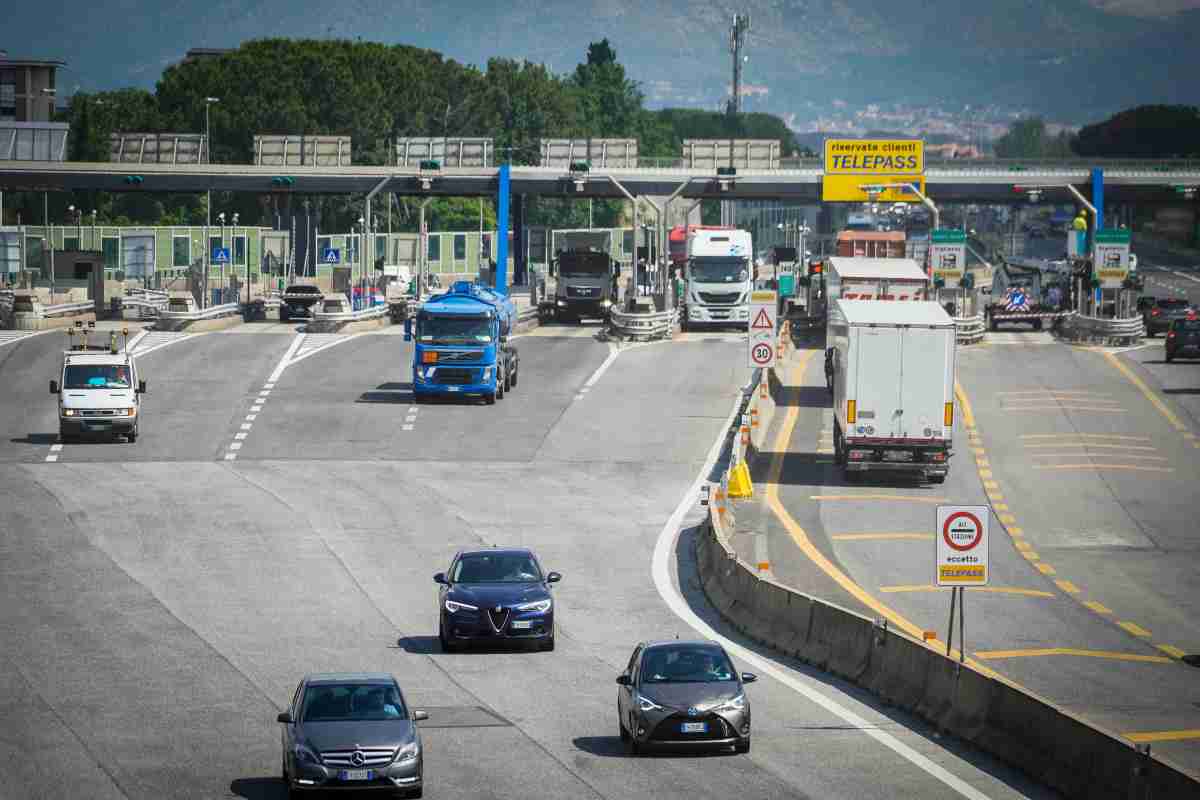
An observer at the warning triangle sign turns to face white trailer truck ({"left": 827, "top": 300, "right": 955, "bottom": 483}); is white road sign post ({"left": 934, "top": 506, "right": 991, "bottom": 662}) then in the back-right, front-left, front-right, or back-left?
front-right

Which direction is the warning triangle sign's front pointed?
toward the camera

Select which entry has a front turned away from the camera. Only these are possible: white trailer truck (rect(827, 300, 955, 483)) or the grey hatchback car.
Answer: the white trailer truck

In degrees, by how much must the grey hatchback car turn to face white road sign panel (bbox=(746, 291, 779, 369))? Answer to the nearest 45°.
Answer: approximately 180°

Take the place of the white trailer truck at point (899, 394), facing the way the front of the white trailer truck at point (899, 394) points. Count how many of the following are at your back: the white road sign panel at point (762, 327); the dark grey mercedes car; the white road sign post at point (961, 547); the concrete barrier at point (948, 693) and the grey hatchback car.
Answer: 4

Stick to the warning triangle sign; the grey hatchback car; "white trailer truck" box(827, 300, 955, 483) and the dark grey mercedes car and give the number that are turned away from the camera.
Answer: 1

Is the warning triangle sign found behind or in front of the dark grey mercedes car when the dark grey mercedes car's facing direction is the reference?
behind

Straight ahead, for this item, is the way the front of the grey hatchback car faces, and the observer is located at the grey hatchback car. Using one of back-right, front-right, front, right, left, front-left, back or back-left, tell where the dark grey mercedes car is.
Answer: front-right

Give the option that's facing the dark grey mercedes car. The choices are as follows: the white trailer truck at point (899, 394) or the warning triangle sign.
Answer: the warning triangle sign

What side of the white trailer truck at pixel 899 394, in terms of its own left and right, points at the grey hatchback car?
back

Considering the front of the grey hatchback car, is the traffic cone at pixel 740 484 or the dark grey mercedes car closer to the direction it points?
the dark grey mercedes car

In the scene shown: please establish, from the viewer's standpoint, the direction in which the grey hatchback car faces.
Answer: facing the viewer

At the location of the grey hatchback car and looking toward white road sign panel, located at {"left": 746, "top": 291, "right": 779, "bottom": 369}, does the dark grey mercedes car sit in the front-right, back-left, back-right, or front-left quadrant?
back-left

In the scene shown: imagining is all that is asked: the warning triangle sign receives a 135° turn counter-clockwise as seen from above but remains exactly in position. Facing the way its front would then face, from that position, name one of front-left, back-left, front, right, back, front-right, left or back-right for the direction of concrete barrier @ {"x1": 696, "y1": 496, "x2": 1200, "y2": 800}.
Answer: back-right

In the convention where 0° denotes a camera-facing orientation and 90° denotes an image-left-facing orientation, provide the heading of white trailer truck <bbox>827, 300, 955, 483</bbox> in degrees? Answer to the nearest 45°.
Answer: approximately 180°

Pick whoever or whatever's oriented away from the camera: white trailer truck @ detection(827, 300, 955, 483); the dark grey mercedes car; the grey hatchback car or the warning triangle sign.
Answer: the white trailer truck
